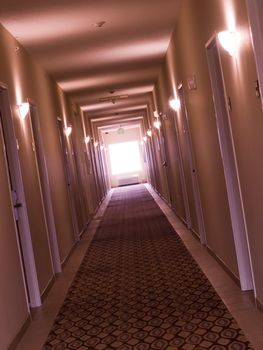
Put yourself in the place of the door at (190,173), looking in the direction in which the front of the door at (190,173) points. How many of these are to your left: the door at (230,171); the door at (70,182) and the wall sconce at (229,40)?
2

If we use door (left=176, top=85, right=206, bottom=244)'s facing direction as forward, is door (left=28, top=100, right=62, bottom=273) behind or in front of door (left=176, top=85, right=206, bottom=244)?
in front

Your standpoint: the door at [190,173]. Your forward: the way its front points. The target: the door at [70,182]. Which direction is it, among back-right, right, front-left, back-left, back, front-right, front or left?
front-right

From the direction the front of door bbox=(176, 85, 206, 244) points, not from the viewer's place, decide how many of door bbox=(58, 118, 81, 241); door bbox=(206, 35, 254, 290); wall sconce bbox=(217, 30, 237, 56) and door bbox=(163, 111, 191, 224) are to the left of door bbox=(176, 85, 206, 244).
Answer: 2

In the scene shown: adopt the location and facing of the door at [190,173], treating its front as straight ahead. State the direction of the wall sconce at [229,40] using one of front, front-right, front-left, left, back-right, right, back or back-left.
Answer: left

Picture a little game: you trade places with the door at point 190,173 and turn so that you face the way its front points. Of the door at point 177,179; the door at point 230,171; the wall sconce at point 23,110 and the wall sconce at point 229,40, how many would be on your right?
1

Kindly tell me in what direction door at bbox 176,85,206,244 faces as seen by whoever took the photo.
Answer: facing to the left of the viewer

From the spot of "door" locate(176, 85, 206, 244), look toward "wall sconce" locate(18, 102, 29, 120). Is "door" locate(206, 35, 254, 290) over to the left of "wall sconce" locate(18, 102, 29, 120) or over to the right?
left

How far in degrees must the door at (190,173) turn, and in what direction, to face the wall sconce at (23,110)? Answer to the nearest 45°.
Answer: approximately 45° to its left

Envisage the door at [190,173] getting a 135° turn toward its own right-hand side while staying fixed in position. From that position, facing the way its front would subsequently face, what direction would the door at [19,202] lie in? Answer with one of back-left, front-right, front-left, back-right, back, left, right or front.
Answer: back

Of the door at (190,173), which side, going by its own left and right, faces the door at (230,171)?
left
